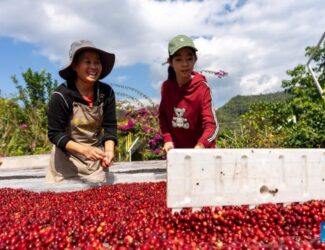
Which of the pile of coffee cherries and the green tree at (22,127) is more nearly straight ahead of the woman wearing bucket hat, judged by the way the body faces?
the pile of coffee cherries

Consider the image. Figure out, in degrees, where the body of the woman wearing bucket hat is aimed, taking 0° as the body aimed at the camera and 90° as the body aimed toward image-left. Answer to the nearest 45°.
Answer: approximately 315°

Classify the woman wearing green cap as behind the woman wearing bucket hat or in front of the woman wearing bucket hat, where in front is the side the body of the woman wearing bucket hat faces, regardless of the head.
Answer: in front

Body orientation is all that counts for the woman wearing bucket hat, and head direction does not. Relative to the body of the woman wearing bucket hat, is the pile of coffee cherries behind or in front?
in front

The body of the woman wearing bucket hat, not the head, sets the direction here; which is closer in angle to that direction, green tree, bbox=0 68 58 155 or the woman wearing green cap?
the woman wearing green cap

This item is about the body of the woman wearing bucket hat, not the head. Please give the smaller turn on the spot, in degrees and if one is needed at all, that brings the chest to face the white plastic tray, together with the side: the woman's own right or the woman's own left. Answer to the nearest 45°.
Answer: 0° — they already face it

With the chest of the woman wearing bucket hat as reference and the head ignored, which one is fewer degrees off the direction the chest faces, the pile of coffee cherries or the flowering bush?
the pile of coffee cherries
